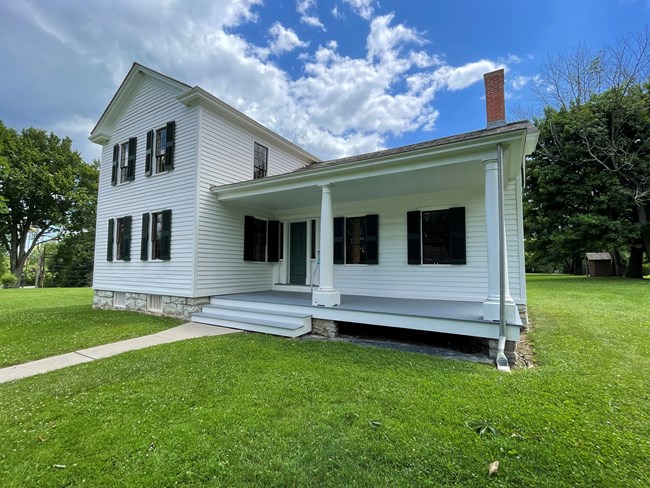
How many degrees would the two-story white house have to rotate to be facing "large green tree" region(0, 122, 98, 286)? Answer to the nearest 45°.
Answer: approximately 90° to its right

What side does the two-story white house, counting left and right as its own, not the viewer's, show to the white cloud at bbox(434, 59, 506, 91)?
back

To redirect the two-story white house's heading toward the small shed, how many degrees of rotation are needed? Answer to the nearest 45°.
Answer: approximately 180°

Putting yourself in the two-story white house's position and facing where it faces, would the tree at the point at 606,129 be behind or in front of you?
behind

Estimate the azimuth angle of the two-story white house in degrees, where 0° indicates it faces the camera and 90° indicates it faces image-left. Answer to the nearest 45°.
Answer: approximately 45°
